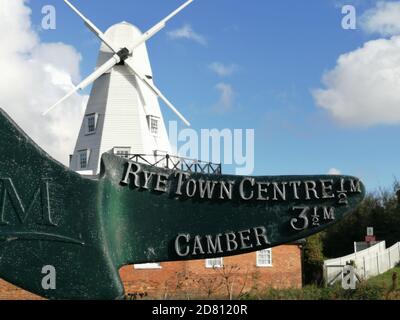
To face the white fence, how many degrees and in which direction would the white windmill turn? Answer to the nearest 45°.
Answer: approximately 90° to its left

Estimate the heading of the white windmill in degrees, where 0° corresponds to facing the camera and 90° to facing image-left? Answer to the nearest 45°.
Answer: approximately 0°

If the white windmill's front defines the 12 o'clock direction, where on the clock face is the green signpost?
The green signpost is roughly at 12 o'clock from the white windmill.

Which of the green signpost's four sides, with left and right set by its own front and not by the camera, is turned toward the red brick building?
back
